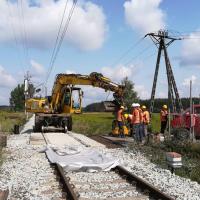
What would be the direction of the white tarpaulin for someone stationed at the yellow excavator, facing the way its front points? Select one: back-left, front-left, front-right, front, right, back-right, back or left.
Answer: right

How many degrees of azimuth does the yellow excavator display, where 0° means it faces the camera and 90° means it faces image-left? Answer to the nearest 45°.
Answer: approximately 270°
